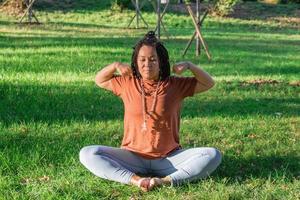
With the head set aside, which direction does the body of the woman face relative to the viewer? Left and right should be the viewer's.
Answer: facing the viewer

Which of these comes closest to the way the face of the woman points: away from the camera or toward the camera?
toward the camera
